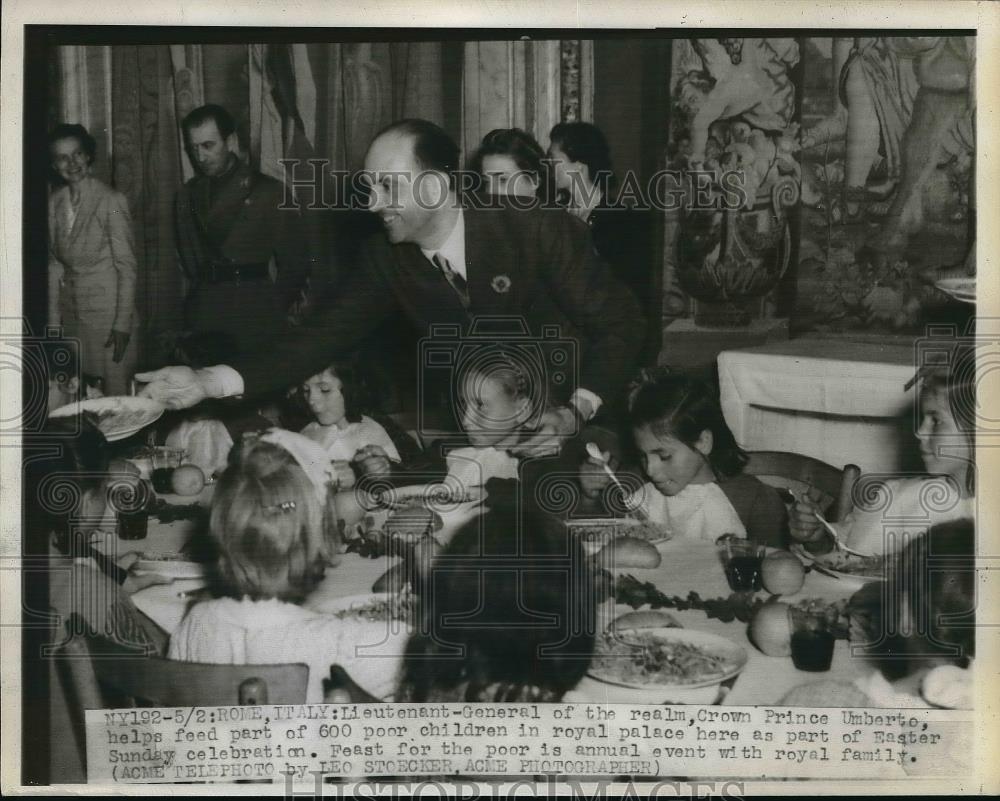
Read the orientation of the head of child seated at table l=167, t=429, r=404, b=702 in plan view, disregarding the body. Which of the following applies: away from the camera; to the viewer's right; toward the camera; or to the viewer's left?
away from the camera

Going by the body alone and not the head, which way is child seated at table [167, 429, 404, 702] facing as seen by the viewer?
away from the camera

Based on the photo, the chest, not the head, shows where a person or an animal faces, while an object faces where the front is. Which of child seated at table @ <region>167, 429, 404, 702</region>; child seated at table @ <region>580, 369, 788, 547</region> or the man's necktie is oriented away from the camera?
child seated at table @ <region>167, 429, 404, 702</region>

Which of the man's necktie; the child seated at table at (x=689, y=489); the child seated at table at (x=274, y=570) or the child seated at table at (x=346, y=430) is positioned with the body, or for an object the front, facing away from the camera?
the child seated at table at (x=274, y=570)

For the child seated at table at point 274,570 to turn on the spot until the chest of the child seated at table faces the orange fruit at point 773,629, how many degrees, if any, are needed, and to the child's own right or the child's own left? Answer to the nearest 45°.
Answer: approximately 90° to the child's own right

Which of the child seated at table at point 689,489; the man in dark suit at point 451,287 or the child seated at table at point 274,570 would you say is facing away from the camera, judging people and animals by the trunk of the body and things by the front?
the child seated at table at point 274,570

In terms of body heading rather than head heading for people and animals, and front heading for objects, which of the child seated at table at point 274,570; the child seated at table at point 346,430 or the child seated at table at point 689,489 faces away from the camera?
the child seated at table at point 274,570

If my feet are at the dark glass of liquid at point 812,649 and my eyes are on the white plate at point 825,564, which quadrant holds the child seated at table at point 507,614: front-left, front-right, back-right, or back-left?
back-left

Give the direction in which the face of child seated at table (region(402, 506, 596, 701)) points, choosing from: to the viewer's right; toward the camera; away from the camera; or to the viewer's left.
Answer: away from the camera

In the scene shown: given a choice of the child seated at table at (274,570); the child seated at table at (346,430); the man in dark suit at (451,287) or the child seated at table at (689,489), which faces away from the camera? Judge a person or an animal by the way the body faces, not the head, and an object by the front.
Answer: the child seated at table at (274,570)

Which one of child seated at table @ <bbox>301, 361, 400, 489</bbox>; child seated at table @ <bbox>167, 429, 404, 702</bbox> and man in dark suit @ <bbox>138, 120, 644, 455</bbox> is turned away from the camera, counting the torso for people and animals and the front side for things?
child seated at table @ <bbox>167, 429, 404, 702</bbox>
